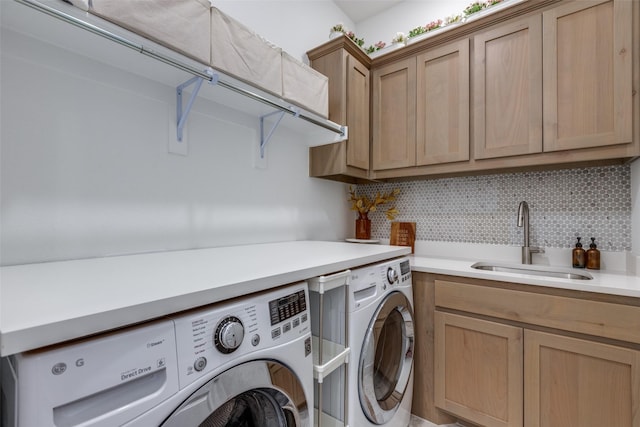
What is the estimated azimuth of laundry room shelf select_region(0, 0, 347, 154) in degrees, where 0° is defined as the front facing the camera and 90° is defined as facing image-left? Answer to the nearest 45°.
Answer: approximately 315°

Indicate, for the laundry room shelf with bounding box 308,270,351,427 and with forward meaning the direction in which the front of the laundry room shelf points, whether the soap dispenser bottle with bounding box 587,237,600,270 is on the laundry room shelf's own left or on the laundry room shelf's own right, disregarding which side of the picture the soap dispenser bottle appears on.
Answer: on the laundry room shelf's own left

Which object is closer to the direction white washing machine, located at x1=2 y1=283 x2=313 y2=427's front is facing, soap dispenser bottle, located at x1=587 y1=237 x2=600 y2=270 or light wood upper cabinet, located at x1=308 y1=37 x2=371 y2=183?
the soap dispenser bottle

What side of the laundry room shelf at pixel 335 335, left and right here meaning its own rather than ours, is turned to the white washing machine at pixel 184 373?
right

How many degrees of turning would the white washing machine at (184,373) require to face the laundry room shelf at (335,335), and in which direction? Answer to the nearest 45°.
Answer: approximately 90° to its left

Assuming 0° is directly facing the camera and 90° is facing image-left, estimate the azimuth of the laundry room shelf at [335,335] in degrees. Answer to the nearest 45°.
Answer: approximately 315°

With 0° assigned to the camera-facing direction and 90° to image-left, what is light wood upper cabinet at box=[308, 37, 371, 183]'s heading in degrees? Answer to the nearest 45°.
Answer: approximately 315°
